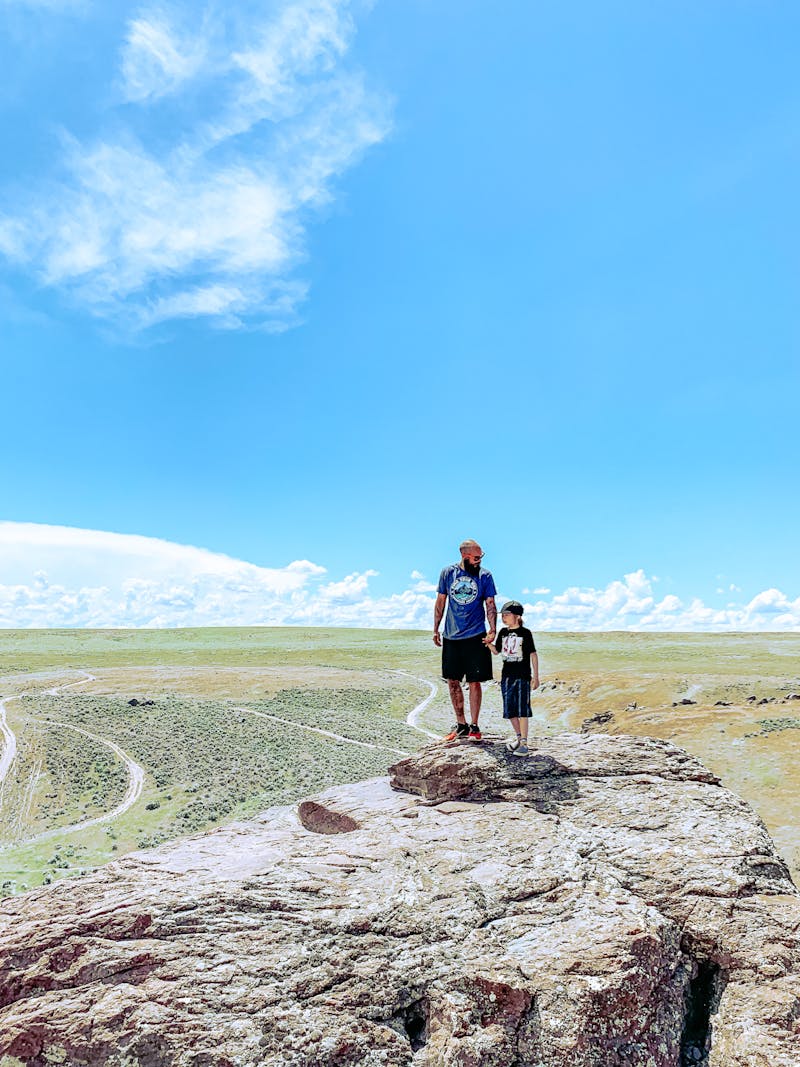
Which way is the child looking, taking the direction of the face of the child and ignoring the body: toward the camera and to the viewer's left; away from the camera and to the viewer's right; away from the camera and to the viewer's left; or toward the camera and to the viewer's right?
toward the camera and to the viewer's left

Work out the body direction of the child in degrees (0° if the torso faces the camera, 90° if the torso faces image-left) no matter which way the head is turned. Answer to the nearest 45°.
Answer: approximately 45°

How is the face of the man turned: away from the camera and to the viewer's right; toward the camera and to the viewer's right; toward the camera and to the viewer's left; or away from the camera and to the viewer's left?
toward the camera and to the viewer's right

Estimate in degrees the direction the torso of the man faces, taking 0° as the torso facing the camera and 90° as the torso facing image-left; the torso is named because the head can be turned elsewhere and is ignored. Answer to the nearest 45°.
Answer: approximately 0°

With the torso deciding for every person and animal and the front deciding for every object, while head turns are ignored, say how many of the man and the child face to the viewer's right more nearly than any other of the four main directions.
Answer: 0

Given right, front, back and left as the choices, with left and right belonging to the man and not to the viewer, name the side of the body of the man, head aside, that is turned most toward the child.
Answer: left
